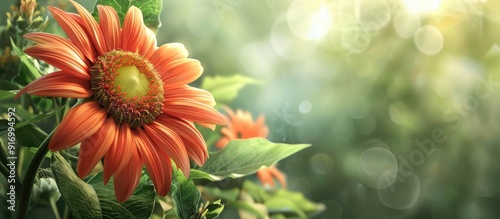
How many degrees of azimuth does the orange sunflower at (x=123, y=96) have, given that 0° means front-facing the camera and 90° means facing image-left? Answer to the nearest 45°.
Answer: approximately 0°
